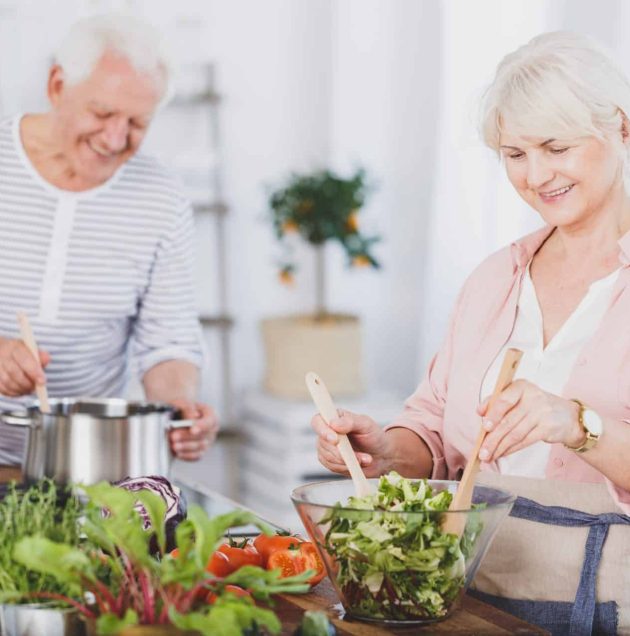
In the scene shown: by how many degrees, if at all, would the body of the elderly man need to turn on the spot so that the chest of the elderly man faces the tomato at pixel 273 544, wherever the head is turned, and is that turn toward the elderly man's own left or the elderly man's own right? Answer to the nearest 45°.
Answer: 0° — they already face it

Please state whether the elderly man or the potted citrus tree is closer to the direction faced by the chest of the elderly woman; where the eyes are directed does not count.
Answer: the elderly man

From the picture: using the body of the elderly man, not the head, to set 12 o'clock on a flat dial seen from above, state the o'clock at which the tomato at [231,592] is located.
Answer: The tomato is roughly at 12 o'clock from the elderly man.

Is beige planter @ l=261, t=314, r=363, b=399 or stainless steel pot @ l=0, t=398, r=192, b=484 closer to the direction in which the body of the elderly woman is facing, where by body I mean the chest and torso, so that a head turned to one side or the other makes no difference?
the stainless steel pot

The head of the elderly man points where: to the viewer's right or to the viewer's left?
to the viewer's right

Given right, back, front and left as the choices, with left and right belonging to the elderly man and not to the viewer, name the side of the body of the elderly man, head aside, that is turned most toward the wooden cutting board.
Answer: front

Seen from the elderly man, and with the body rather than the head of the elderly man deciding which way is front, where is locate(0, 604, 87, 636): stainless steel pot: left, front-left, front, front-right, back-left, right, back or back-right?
front

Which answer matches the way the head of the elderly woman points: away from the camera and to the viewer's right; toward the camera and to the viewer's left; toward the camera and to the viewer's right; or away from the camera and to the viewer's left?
toward the camera and to the viewer's left

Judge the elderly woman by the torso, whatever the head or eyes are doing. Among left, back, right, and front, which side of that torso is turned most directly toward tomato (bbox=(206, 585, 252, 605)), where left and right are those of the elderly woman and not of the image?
front

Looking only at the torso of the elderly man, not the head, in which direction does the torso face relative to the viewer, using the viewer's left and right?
facing the viewer

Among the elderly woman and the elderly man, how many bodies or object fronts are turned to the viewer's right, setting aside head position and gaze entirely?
0
